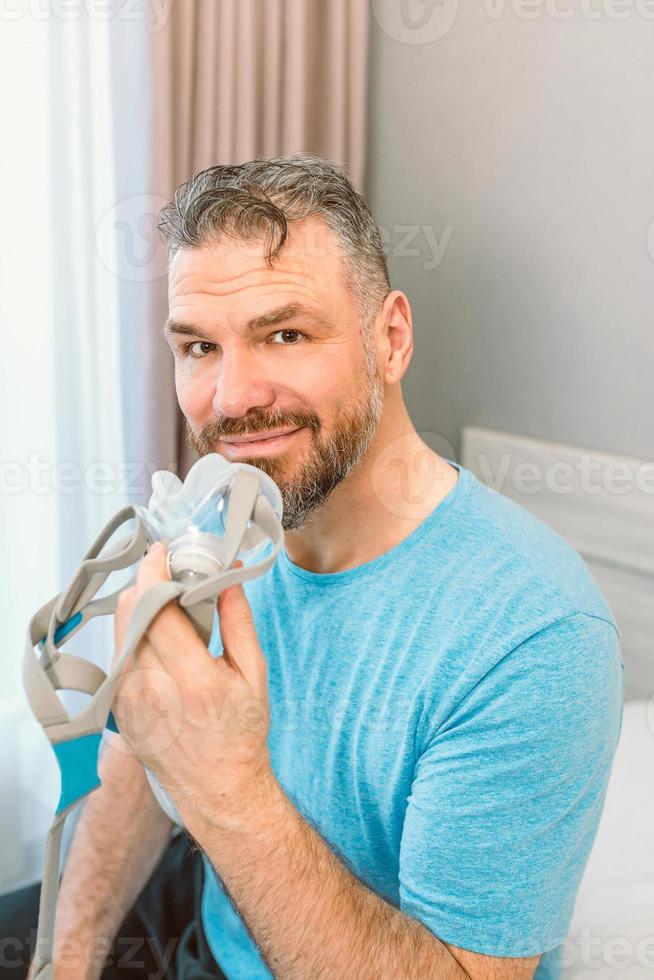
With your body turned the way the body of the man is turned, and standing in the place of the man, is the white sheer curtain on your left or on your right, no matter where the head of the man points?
on your right

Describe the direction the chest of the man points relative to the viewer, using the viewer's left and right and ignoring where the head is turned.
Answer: facing the viewer and to the left of the viewer

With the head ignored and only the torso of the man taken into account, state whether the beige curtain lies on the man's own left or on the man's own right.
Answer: on the man's own right
